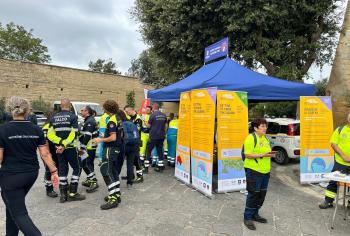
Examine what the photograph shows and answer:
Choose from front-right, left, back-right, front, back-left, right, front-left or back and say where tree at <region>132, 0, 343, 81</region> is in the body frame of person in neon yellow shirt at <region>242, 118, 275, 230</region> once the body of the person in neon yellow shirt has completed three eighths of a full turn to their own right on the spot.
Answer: right

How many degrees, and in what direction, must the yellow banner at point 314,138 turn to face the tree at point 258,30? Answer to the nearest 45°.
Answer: approximately 135° to its right

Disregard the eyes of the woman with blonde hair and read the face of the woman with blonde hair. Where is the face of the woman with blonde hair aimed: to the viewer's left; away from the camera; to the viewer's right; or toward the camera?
away from the camera

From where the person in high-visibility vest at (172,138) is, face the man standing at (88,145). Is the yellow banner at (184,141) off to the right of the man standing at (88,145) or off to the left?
left

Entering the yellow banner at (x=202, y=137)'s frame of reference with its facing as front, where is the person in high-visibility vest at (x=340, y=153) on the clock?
The person in high-visibility vest is roughly at 8 o'clock from the yellow banner.

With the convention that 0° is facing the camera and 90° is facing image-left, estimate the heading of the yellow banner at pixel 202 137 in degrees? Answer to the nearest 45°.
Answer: approximately 45°

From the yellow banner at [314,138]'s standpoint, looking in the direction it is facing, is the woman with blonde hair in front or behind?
in front
